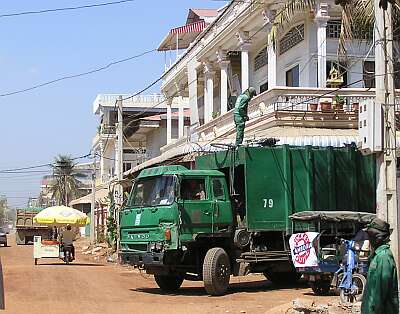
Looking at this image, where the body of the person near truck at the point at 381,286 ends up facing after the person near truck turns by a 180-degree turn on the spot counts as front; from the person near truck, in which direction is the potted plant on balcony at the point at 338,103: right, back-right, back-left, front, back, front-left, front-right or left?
left

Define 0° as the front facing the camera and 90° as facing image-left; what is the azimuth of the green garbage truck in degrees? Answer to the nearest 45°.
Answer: approximately 45°

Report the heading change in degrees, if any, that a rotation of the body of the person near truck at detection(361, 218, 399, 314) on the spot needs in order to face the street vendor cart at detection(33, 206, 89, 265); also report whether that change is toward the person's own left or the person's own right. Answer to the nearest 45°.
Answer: approximately 45° to the person's own right

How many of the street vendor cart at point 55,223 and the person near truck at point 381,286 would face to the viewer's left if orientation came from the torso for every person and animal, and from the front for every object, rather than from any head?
1

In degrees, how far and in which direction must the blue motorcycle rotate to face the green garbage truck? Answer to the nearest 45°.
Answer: approximately 180°

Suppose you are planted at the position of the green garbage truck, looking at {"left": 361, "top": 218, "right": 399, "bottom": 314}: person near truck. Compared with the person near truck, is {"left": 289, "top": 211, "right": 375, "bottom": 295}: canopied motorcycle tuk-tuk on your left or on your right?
left

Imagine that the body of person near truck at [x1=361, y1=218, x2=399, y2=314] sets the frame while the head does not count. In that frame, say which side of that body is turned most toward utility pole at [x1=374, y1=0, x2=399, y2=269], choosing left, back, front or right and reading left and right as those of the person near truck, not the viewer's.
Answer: right

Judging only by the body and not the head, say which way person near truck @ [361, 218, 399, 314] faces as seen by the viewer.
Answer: to the viewer's left

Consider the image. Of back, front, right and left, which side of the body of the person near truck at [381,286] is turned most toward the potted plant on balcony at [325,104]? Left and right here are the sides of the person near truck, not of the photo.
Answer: right

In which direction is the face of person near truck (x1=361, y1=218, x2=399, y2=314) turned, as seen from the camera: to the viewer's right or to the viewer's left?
to the viewer's left

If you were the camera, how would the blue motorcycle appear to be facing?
facing the viewer and to the right of the viewer

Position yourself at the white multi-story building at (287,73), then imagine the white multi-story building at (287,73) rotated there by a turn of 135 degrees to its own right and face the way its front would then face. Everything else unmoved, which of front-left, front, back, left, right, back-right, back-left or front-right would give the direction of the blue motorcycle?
back
